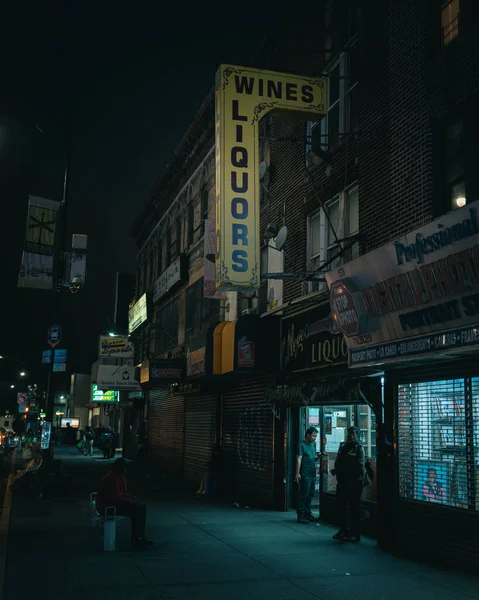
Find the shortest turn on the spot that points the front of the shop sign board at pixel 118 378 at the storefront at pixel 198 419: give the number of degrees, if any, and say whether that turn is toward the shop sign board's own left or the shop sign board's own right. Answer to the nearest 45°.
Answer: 0° — it already faces it

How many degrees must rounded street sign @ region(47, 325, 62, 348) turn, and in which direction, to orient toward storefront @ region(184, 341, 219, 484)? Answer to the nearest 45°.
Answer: approximately 90° to its left

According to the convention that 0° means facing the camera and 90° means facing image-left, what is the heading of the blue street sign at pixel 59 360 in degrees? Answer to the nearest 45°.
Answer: approximately 0°

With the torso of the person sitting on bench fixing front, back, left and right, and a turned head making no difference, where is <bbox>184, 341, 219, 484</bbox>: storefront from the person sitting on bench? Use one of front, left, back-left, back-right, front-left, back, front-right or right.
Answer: left

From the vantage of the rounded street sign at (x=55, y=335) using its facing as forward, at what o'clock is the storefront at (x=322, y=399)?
The storefront is roughly at 11 o'clock from the rounded street sign.

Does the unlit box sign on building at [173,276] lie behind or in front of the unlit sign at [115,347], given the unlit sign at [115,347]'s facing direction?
in front

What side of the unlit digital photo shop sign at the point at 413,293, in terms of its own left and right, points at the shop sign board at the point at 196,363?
right
